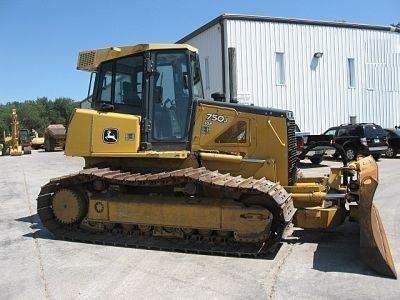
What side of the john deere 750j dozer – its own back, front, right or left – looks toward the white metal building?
left

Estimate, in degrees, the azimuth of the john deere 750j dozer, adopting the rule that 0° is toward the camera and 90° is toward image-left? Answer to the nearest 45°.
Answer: approximately 270°

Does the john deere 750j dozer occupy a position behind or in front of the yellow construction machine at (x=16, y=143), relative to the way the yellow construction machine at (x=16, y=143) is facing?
in front

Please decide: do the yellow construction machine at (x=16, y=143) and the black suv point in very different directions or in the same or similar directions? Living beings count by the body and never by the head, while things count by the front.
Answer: very different directions

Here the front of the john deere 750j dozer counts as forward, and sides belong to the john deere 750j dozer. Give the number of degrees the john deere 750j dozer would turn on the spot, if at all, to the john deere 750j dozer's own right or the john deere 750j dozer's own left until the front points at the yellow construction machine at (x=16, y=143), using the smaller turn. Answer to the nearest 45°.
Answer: approximately 135° to the john deere 750j dozer's own left

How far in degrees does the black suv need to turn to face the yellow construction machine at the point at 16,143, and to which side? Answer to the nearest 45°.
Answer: approximately 45° to its left

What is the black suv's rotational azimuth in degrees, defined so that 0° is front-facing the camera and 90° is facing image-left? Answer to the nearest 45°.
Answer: approximately 135°

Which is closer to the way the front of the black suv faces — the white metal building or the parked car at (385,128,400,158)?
the white metal building
